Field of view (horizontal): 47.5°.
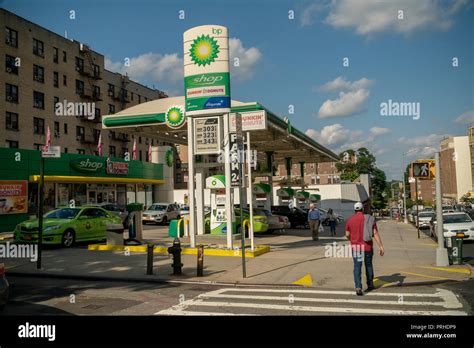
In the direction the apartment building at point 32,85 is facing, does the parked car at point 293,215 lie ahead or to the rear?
ahead

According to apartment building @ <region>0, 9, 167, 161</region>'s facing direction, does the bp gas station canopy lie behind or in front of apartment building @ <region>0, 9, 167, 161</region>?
in front

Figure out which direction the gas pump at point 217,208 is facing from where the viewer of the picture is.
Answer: facing the viewer

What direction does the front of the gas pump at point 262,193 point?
toward the camera

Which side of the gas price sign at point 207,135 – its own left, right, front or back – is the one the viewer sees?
front

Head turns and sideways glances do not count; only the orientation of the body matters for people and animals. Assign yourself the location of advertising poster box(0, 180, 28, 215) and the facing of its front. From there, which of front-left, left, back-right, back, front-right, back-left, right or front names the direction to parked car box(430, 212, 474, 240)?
front-left

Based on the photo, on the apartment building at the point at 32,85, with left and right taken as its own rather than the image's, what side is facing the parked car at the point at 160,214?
front
